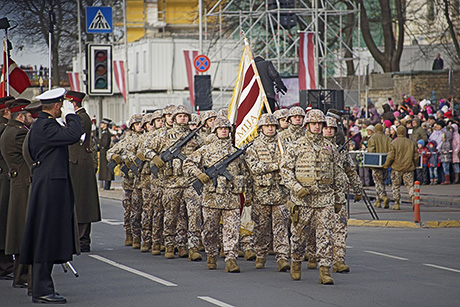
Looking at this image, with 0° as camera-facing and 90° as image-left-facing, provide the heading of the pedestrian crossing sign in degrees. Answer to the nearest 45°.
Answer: approximately 0°

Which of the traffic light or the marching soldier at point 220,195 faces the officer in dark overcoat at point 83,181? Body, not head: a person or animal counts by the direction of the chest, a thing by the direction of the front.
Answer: the traffic light

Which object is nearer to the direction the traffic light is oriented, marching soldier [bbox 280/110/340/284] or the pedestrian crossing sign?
the marching soldier

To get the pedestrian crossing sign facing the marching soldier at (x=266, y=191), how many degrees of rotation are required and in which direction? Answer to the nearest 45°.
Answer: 0° — it already faces them

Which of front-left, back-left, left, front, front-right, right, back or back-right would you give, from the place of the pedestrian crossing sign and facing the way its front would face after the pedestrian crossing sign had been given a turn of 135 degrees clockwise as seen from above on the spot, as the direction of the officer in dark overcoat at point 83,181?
back-left

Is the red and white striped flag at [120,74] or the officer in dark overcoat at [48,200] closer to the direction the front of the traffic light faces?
the officer in dark overcoat

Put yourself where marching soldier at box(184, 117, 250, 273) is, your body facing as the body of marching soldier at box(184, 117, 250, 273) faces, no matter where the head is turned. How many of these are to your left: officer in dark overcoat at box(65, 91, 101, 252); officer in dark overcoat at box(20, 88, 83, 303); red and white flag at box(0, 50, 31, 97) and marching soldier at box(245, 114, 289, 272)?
1

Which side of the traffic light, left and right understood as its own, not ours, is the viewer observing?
front
